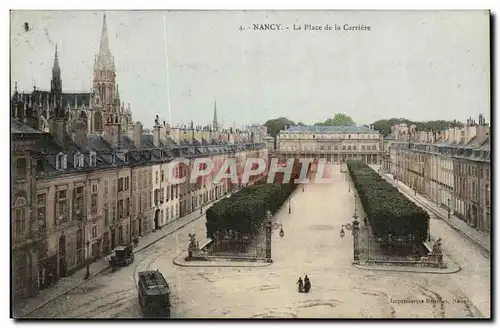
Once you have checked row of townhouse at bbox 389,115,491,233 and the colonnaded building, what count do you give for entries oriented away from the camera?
0

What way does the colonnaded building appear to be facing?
toward the camera

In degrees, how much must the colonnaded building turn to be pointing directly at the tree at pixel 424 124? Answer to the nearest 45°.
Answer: approximately 90° to its left

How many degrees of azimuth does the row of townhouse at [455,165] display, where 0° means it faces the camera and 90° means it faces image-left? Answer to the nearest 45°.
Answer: approximately 45°
